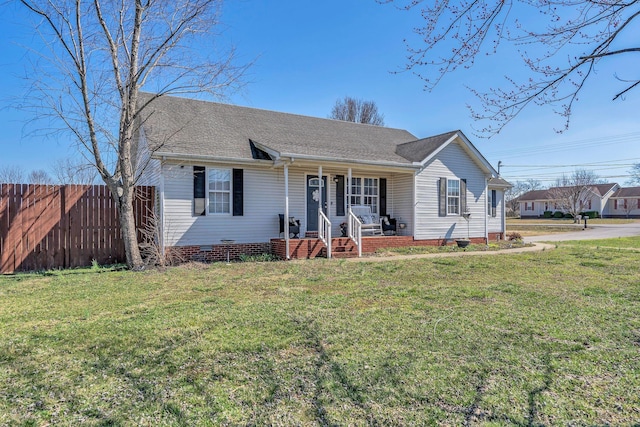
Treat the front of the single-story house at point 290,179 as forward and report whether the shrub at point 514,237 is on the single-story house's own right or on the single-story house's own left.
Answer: on the single-story house's own left

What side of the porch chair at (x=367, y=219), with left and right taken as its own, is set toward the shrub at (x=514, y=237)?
left

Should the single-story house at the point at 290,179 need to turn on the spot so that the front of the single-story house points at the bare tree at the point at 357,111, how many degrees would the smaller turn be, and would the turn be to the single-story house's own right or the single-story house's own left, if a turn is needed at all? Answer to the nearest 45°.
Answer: approximately 135° to the single-story house's own left

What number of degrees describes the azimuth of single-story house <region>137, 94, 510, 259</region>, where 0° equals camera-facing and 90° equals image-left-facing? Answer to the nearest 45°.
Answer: approximately 315°

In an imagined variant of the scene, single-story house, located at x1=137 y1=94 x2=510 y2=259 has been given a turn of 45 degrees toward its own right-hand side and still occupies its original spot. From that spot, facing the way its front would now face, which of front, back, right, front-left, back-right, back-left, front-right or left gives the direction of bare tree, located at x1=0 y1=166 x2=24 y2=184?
back-right

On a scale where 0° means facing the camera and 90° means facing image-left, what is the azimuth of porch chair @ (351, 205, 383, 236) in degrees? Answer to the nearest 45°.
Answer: approximately 315°

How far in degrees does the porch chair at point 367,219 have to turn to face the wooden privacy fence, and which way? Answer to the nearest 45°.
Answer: approximately 90° to its right

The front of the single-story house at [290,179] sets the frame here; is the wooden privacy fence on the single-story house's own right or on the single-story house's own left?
on the single-story house's own right

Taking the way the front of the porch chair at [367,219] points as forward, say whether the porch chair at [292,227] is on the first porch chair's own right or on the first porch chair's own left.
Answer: on the first porch chair's own right
